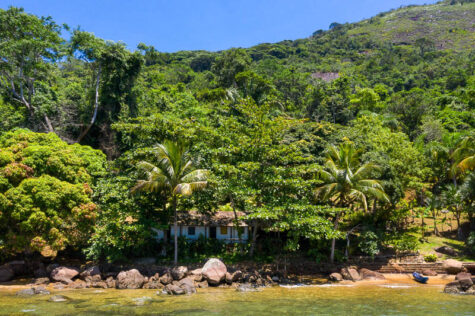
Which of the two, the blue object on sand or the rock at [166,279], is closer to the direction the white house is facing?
the rock

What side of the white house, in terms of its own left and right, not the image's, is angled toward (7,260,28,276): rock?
right

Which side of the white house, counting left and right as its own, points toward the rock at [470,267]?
left

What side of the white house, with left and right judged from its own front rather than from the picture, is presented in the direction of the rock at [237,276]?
front

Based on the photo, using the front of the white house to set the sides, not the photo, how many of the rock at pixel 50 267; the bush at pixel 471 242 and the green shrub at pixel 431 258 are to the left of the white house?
2

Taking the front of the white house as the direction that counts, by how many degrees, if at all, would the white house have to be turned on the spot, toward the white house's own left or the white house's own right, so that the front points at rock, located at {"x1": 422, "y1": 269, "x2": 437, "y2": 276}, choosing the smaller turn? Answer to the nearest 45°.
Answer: approximately 90° to the white house's own left

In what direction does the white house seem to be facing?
toward the camera

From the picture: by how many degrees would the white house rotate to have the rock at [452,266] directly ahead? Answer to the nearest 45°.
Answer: approximately 90° to its left

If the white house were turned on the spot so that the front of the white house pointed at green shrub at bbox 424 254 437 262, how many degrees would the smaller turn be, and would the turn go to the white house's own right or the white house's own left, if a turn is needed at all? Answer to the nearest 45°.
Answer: approximately 90° to the white house's own left

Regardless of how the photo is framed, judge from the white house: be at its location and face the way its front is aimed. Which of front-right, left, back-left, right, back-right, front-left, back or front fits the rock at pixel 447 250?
left

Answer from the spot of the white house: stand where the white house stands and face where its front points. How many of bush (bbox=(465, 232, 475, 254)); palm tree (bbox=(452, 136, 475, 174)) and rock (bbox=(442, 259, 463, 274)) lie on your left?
3

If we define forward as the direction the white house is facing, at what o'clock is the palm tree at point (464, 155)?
The palm tree is roughly at 9 o'clock from the white house.

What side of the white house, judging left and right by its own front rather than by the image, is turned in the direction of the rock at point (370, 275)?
left

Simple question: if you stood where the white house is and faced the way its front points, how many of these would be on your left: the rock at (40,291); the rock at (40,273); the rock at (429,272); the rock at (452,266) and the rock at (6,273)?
2

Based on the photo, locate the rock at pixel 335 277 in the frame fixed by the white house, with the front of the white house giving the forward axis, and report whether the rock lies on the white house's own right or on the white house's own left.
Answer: on the white house's own left

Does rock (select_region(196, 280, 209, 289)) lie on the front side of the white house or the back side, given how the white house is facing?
on the front side
